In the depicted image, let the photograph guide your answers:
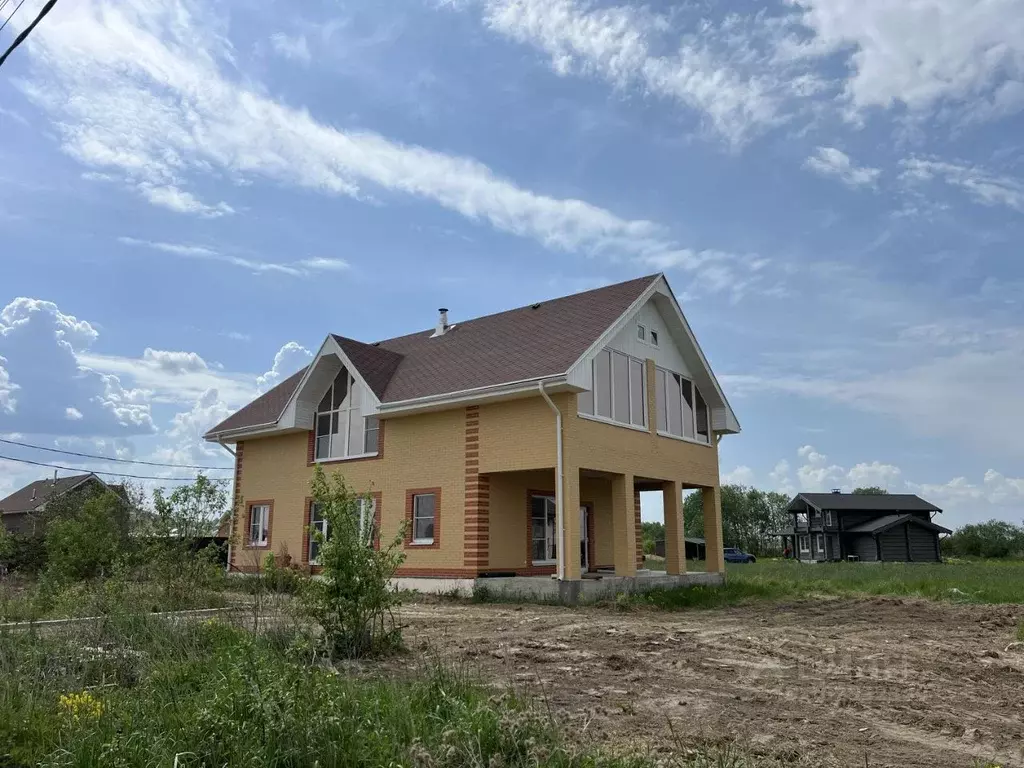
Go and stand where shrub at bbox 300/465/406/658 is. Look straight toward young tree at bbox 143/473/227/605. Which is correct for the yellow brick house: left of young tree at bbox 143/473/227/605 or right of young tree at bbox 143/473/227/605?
right

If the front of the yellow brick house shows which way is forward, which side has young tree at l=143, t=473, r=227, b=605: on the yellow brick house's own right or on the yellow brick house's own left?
on the yellow brick house's own right

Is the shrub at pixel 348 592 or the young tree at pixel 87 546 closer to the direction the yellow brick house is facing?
the shrub

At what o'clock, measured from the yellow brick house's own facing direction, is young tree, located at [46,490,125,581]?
The young tree is roughly at 3 o'clock from the yellow brick house.

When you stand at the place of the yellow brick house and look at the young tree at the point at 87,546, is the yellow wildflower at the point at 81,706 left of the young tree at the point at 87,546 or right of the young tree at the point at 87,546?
left

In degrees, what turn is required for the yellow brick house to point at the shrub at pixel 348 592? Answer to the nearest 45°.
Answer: approximately 45° to its right
